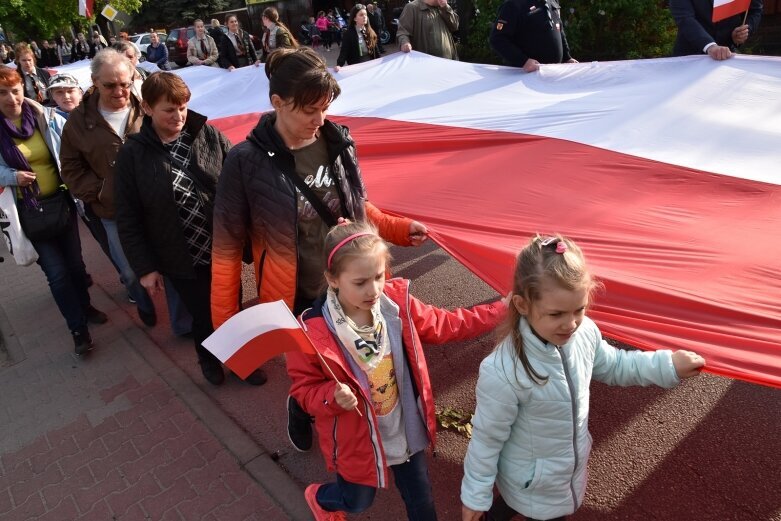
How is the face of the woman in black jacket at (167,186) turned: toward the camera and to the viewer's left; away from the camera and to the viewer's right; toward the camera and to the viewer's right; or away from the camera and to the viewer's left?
toward the camera and to the viewer's right

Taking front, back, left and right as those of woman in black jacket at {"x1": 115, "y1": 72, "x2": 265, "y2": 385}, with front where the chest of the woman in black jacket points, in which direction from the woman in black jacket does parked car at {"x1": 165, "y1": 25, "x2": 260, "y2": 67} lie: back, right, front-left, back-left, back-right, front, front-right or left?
back-left

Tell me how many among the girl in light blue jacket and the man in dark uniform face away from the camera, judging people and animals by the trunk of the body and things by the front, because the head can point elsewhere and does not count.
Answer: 0

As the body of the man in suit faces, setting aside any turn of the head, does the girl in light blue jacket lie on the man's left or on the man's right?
on the man's right

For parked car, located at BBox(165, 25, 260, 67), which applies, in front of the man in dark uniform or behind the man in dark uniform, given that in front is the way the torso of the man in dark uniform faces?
behind

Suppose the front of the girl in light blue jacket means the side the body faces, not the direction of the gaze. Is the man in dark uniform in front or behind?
behind

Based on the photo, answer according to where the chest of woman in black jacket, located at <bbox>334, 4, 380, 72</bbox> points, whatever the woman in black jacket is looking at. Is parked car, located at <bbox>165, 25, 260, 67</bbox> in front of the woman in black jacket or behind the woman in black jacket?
behind

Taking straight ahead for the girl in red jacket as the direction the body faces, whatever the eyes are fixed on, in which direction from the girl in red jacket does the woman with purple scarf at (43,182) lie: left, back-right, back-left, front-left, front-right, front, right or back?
back

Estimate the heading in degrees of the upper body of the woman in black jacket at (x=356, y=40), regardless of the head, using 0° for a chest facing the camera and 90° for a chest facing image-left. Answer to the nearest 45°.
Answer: approximately 315°

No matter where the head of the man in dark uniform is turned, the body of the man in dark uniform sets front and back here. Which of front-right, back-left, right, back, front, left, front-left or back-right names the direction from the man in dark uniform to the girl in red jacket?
front-right
